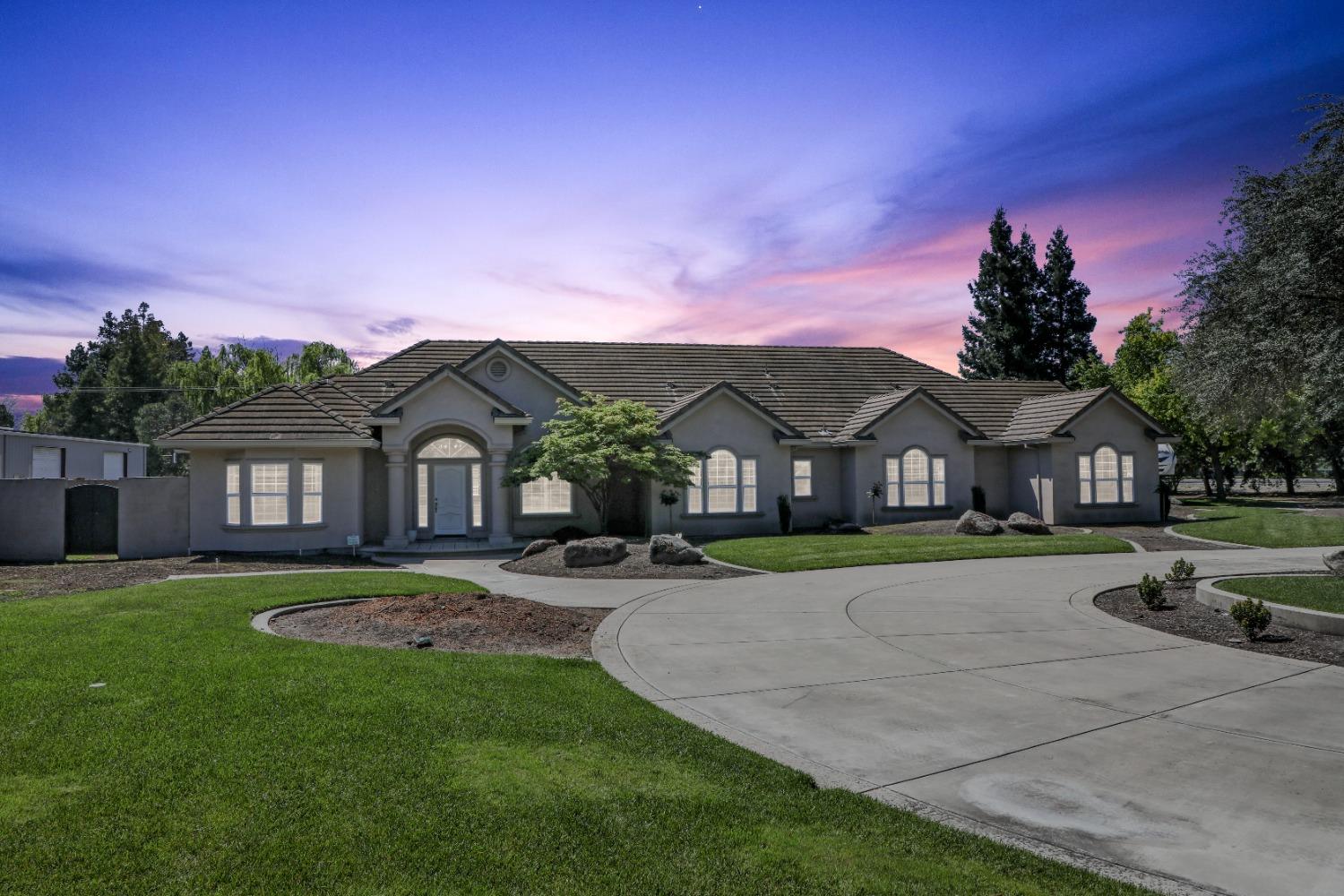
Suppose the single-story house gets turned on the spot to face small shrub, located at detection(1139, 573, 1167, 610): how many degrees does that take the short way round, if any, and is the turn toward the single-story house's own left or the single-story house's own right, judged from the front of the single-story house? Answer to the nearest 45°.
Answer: approximately 45° to the single-story house's own left

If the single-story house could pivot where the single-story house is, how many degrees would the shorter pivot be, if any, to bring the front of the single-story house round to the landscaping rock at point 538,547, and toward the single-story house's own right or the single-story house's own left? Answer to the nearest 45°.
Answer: approximately 45° to the single-story house's own right

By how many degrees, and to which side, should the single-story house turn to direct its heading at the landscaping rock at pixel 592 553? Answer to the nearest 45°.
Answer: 0° — it already faces it

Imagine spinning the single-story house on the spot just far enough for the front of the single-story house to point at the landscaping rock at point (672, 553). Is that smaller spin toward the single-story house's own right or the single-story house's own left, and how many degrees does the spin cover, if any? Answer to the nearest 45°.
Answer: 0° — it already faces it

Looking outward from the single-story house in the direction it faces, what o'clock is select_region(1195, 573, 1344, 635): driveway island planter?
The driveway island planter is roughly at 11 o'clock from the single-story house.

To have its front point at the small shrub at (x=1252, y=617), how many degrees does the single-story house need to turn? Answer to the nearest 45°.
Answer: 0° — it already faces it

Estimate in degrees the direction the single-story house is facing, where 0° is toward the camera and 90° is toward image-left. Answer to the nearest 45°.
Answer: approximately 0°

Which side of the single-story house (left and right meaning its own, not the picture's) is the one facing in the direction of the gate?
right
